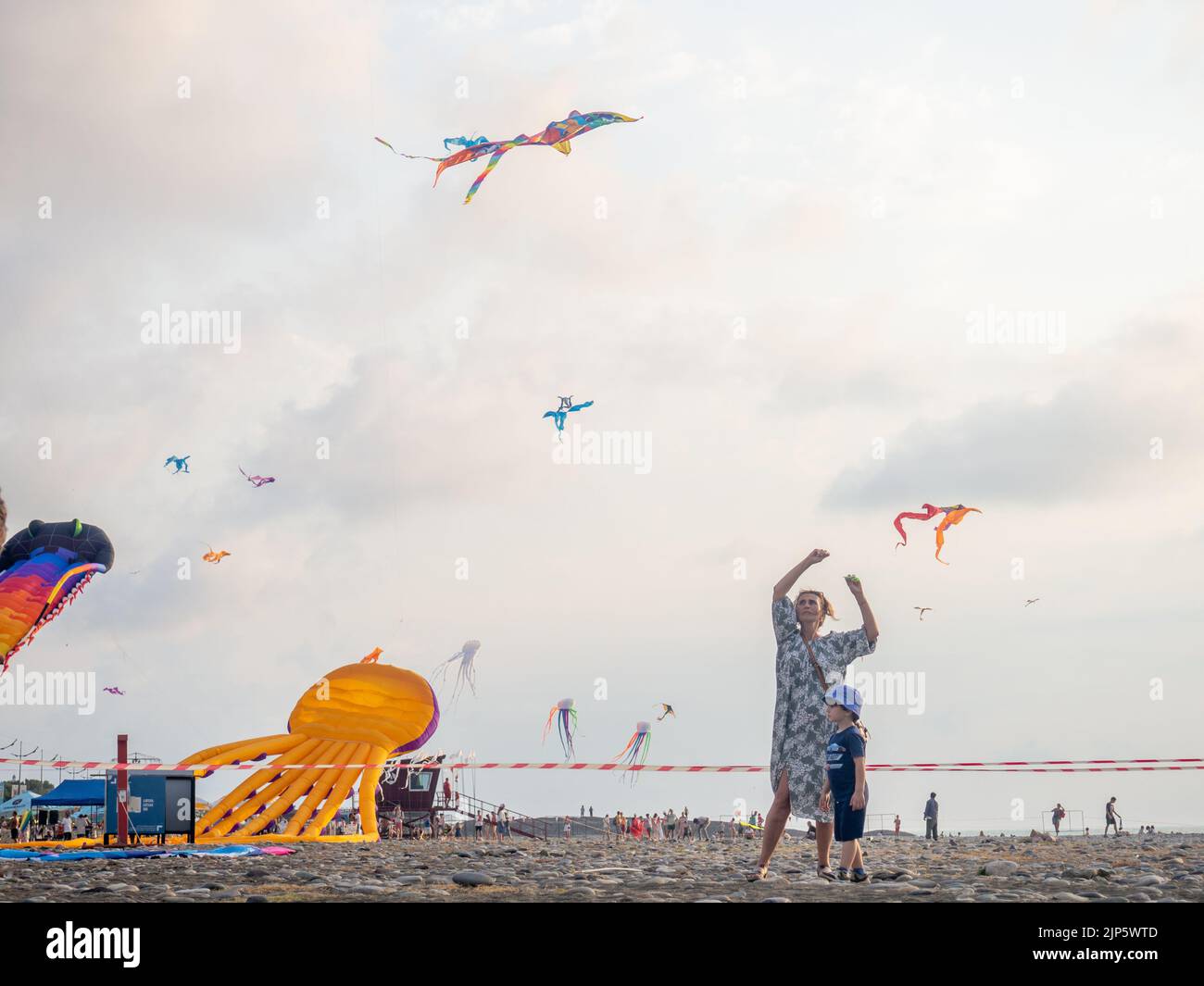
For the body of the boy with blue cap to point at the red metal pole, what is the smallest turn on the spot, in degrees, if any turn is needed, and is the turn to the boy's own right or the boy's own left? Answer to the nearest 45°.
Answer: approximately 90° to the boy's own right

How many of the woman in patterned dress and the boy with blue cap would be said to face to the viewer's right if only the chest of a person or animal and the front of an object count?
0

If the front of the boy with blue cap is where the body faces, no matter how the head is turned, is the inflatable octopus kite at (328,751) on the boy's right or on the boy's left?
on the boy's right

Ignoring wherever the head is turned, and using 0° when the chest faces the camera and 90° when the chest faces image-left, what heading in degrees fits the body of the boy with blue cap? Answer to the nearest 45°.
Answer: approximately 45°

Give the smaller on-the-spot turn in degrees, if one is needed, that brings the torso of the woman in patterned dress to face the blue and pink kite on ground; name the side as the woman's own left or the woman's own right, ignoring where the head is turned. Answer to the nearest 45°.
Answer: approximately 135° to the woman's own right

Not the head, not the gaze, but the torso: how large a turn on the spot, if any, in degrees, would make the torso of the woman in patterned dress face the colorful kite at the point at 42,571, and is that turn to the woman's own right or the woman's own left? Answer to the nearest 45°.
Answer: approximately 135° to the woman's own right

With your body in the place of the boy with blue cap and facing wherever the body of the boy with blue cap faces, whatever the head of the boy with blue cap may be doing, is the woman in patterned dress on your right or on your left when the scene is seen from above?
on your right
